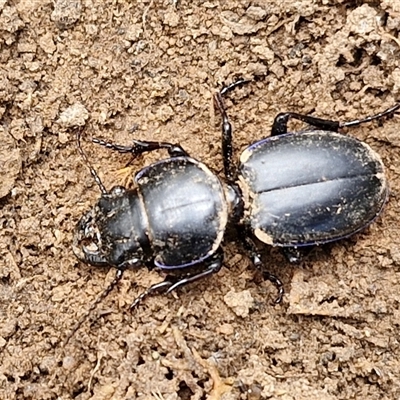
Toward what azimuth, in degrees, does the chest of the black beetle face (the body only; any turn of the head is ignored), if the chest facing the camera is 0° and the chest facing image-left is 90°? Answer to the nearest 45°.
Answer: approximately 90°
